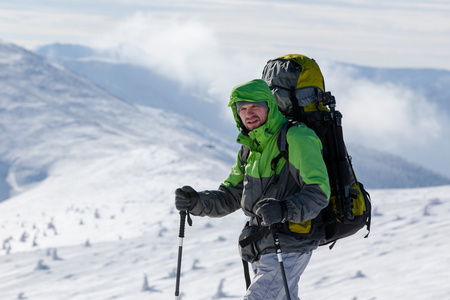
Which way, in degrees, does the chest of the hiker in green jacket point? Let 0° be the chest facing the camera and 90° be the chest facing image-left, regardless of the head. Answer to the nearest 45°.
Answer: approximately 45°
